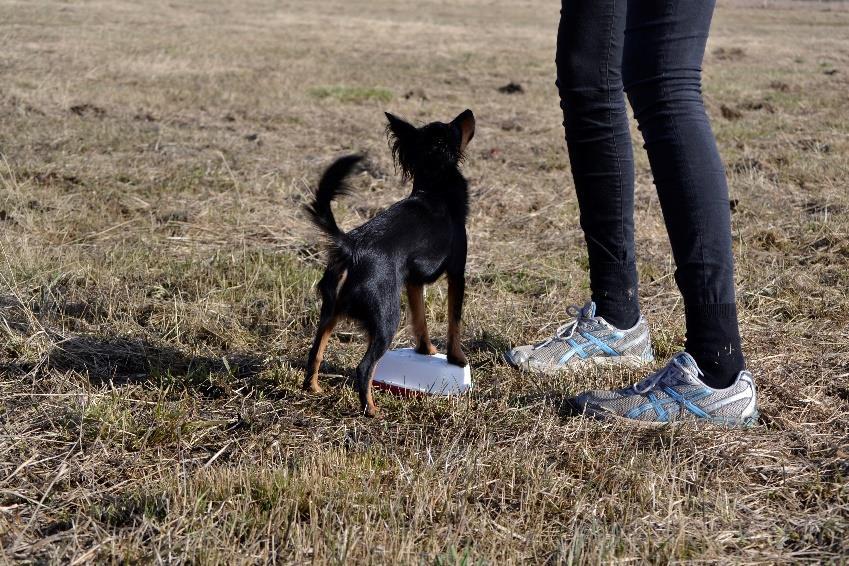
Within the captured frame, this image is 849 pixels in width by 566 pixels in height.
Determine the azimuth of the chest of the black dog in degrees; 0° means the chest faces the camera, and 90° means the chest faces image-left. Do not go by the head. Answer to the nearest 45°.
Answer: approximately 225°
